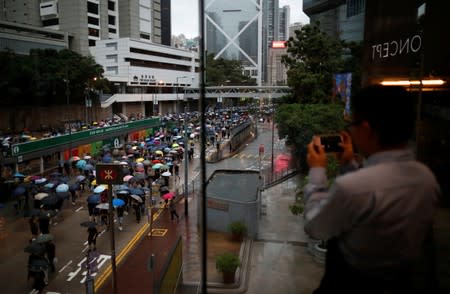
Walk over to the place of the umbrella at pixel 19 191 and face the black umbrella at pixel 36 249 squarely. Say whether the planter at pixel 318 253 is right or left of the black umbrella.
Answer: left

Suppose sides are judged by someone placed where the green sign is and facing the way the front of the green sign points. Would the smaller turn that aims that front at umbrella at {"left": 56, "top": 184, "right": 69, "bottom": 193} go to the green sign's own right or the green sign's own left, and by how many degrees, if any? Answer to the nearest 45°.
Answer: approximately 45° to the green sign's own right

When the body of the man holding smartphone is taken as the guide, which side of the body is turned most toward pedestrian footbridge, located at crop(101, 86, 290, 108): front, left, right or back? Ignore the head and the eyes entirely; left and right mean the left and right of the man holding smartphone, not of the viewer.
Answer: front

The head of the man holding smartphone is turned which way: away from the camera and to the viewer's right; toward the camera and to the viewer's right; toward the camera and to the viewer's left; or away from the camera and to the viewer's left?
away from the camera and to the viewer's left

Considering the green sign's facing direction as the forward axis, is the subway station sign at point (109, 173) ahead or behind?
ahead

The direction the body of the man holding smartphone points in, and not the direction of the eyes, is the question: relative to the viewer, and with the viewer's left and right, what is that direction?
facing away from the viewer and to the left of the viewer

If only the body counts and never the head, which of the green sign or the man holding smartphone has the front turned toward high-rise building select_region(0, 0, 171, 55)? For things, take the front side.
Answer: the man holding smartphone

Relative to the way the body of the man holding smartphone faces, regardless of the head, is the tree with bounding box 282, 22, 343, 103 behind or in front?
in front

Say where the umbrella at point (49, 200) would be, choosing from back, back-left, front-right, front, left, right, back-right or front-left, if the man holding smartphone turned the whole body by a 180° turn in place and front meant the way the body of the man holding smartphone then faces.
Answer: back

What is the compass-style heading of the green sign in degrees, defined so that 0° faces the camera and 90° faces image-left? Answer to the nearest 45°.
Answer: approximately 315°

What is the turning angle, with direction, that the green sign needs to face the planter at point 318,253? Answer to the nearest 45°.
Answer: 0° — it already faces it

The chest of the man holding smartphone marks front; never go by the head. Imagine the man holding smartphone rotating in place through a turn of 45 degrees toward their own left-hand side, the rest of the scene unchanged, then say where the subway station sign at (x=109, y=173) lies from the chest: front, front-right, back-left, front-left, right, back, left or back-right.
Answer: front-right
